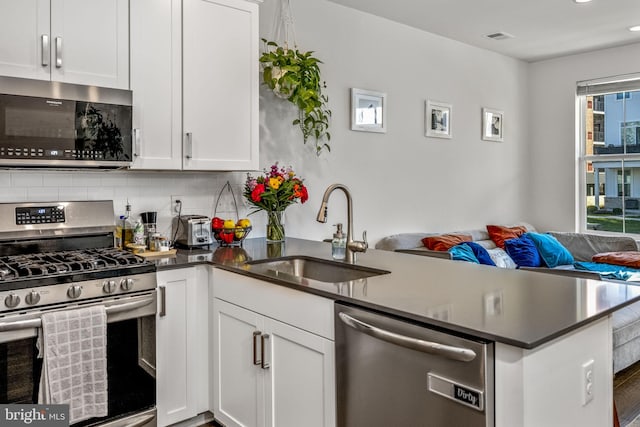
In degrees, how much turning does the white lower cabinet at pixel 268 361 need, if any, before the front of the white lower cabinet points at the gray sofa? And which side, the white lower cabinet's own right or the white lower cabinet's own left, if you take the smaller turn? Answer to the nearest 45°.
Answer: approximately 180°

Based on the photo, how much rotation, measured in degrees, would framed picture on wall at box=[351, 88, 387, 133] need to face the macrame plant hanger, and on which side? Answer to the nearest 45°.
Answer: approximately 90° to its right

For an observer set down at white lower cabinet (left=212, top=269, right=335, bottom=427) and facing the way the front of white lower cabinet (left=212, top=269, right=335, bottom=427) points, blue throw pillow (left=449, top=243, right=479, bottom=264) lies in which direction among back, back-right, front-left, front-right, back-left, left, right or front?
back

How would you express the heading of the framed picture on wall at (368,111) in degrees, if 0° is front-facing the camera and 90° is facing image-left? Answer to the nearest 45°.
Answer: approximately 315°

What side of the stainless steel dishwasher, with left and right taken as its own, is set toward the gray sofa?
back

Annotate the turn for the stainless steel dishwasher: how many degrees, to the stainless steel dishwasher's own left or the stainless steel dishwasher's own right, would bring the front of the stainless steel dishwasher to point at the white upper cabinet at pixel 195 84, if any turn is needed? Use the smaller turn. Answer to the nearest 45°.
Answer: approximately 90° to the stainless steel dishwasher's own right

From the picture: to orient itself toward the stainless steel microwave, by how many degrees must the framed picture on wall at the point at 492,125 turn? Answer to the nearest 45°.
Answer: approximately 90° to its right

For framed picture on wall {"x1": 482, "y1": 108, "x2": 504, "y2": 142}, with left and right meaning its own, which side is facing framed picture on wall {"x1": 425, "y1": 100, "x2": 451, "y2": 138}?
right
